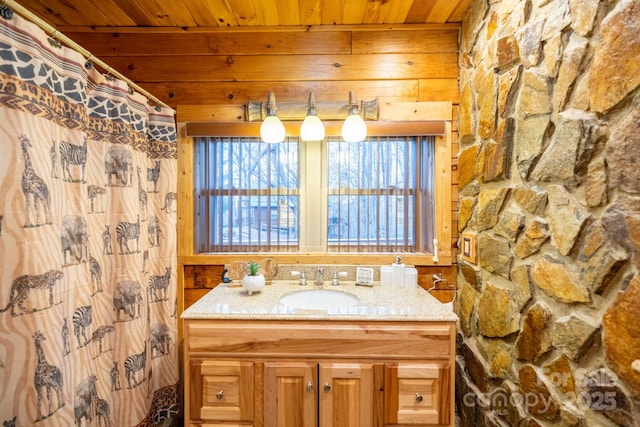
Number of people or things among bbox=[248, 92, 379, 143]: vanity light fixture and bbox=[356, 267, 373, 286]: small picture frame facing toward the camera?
2

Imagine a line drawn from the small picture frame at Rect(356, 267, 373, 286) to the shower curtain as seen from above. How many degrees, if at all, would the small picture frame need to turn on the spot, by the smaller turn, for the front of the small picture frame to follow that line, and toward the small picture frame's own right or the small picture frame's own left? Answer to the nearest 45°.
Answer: approximately 45° to the small picture frame's own right

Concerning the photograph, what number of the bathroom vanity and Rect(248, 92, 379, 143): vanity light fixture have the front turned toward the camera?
2

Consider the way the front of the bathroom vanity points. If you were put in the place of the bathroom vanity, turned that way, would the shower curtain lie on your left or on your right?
on your right

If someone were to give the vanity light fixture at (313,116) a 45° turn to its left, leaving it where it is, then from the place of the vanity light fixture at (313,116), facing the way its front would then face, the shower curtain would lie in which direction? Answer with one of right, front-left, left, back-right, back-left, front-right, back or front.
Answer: back-right
